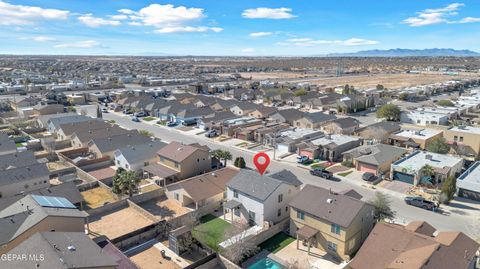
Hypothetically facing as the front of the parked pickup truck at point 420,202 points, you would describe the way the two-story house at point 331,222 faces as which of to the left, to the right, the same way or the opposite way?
to the right

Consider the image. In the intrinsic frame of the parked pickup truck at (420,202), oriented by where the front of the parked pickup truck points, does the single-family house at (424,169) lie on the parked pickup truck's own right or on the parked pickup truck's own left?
on the parked pickup truck's own right

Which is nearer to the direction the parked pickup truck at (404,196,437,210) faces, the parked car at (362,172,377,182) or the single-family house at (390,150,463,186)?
the parked car

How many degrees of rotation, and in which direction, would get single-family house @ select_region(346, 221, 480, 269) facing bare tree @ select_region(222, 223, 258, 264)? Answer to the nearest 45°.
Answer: approximately 135° to its left

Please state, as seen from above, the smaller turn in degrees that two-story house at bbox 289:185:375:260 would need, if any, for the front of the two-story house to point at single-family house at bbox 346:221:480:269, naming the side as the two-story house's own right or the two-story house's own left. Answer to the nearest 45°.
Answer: approximately 90° to the two-story house's own right

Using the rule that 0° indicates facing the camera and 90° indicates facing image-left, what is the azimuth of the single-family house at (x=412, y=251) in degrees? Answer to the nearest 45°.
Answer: approximately 225°

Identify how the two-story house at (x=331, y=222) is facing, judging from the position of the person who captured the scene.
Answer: facing away from the viewer and to the right of the viewer

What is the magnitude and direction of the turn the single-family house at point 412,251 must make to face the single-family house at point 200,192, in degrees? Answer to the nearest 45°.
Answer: approximately 135° to its left

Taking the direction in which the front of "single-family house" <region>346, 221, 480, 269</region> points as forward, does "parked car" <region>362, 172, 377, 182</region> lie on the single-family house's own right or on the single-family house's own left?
on the single-family house's own left
